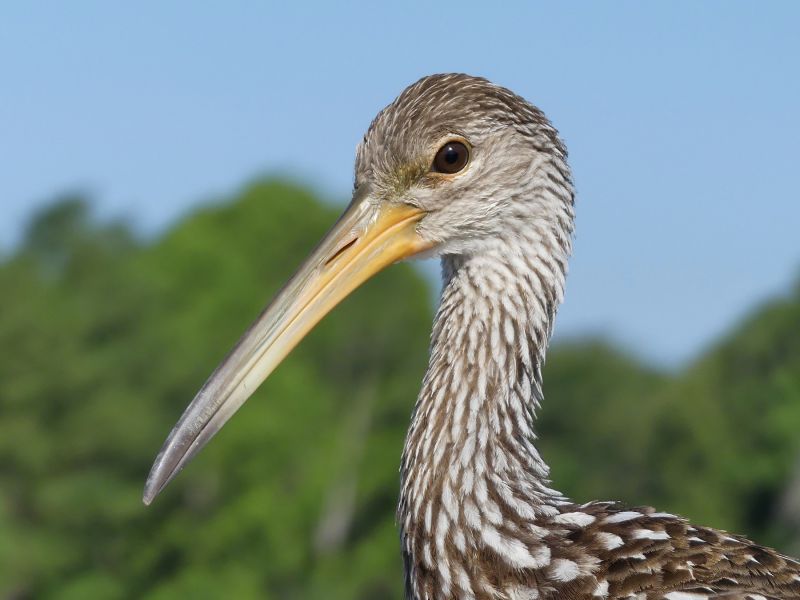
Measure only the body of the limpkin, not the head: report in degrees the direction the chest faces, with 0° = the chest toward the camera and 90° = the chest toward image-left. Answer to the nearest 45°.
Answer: approximately 90°
